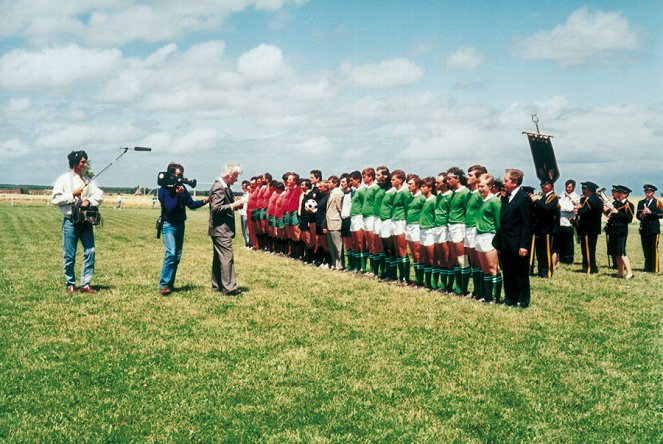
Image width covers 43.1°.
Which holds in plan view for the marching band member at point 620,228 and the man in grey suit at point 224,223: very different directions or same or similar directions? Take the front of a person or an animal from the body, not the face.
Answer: very different directions

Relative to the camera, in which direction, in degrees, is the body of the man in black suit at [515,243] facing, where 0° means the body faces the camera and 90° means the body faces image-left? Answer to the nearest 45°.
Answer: approximately 45°

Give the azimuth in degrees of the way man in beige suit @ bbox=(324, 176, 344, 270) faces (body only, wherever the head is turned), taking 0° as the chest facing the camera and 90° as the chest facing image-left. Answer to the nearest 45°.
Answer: approximately 90°

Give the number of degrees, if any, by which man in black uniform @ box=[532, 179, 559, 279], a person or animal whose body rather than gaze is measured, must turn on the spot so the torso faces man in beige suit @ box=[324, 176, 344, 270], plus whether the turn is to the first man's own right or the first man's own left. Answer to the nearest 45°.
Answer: approximately 45° to the first man's own right

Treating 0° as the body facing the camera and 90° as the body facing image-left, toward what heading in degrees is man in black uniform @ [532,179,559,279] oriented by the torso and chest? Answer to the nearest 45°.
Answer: approximately 45°

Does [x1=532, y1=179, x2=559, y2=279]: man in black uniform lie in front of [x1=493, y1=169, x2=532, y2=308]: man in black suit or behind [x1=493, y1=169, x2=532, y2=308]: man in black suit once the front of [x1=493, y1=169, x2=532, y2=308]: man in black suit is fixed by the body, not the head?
behind

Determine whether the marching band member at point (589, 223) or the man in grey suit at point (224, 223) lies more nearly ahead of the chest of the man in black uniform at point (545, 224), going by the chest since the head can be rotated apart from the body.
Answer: the man in grey suit

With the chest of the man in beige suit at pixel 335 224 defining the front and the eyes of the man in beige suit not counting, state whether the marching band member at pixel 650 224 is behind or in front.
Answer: behind

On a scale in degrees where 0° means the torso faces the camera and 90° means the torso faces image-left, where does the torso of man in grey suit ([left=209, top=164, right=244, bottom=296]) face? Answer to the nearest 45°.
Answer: approximately 270°
